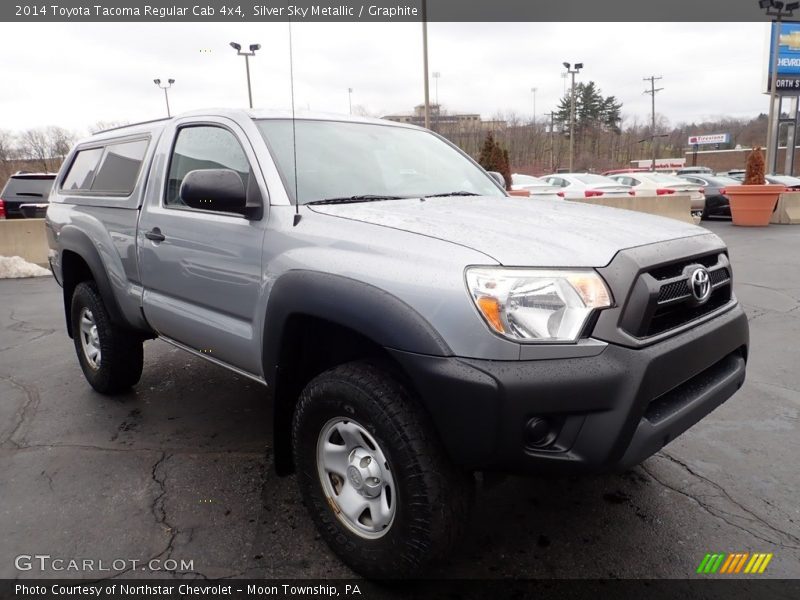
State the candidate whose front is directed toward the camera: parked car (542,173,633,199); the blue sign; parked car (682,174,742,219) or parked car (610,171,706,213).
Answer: the blue sign

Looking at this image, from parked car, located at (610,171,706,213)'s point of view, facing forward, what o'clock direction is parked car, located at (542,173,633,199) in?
parked car, located at (542,173,633,199) is roughly at 9 o'clock from parked car, located at (610,171,706,213).

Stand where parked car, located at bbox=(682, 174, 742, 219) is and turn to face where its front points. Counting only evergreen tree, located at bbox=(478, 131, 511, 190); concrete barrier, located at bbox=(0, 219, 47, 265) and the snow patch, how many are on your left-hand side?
3

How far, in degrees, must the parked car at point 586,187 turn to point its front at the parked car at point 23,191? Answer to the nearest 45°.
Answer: approximately 90° to its left

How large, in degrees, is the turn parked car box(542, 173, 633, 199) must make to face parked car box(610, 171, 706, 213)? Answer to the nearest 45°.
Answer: approximately 90° to its right

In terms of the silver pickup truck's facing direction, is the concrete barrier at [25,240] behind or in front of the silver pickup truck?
behind

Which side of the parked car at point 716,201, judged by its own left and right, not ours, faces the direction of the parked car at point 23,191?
left

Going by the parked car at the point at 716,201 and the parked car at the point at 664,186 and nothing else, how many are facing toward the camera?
0

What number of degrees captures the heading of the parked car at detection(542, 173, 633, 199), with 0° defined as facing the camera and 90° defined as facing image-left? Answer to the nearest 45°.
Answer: approximately 135°

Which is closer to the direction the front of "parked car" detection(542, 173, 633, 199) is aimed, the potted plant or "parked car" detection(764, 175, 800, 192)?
the parked car
